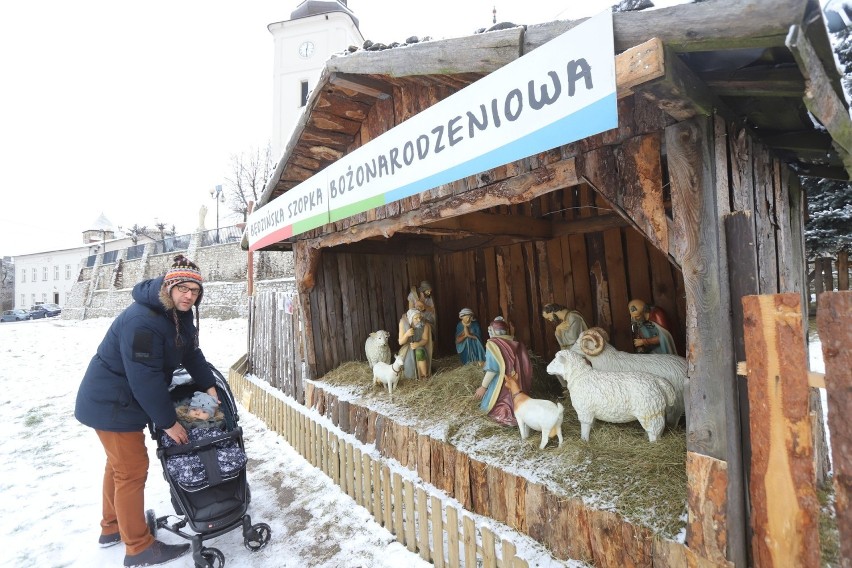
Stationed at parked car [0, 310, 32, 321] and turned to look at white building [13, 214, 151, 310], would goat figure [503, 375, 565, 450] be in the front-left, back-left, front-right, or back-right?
back-right

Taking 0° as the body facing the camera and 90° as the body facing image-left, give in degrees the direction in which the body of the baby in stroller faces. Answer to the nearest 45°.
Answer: approximately 0°

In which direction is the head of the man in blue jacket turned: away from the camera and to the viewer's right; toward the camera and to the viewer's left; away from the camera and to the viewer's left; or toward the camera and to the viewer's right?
toward the camera and to the viewer's right

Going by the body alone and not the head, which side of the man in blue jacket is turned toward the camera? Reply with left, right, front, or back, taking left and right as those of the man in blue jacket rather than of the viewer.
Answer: right

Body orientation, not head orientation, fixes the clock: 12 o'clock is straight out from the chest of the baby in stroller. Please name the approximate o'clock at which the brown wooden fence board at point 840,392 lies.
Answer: The brown wooden fence board is roughly at 11 o'clock from the baby in stroller.

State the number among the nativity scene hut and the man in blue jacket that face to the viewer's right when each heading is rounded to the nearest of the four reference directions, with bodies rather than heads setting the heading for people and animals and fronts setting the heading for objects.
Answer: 1

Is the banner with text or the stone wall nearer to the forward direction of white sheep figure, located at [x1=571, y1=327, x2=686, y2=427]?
the banner with text

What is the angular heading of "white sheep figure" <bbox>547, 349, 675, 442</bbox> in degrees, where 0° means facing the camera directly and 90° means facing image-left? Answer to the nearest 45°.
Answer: approximately 90°

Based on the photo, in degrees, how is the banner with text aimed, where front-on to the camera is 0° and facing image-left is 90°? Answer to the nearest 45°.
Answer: approximately 45°

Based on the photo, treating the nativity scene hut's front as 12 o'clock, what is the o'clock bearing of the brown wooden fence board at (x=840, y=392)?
The brown wooden fence board is roughly at 10 o'clock from the nativity scene hut.

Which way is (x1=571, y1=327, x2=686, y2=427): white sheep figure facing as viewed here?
to the viewer's left
